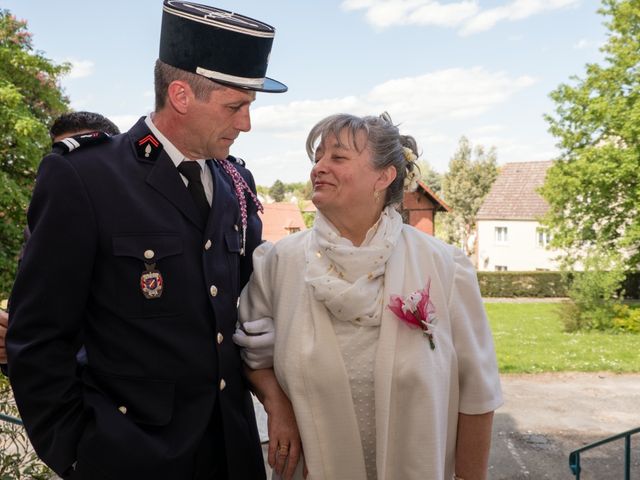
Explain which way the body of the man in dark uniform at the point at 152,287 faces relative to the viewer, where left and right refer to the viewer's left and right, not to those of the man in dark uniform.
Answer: facing the viewer and to the right of the viewer

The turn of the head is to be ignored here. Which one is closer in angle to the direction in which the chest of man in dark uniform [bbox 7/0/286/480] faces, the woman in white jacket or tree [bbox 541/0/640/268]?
the woman in white jacket

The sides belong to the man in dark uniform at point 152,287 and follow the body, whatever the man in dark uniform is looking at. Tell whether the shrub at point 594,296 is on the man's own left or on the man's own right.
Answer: on the man's own left

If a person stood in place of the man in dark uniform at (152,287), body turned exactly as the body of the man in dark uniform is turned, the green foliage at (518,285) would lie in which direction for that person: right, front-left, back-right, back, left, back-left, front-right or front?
left

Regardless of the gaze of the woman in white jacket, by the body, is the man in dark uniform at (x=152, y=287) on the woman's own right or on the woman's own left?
on the woman's own right

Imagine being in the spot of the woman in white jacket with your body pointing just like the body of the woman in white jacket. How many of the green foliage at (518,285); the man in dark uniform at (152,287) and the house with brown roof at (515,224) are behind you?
2

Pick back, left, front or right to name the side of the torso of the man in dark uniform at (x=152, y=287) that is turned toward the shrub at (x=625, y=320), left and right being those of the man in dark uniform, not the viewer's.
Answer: left

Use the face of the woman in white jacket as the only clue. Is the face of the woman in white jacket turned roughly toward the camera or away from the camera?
toward the camera

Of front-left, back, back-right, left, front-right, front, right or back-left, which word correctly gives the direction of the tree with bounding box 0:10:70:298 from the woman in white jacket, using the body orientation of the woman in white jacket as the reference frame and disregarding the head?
back-right

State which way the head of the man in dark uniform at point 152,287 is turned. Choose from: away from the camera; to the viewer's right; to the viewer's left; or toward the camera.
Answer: to the viewer's right

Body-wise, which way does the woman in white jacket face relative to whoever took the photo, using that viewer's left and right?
facing the viewer

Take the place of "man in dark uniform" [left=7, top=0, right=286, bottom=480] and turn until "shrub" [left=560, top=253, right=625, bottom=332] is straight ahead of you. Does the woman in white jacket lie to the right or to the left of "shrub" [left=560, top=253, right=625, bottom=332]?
right

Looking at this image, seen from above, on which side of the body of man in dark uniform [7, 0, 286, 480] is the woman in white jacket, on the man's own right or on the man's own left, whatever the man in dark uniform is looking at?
on the man's own left

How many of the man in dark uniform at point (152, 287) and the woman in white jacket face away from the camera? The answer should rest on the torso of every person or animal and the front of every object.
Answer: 0
